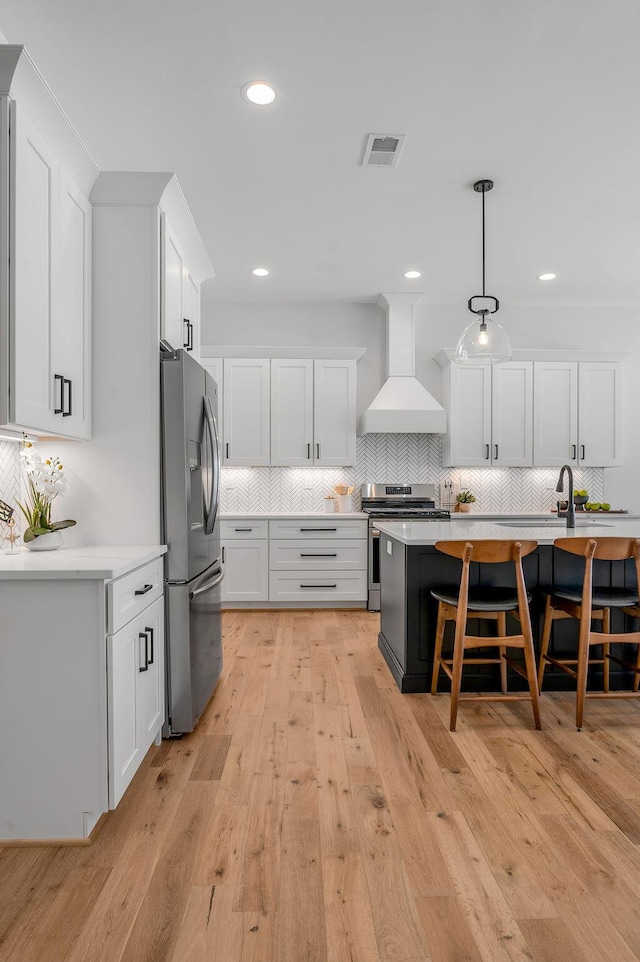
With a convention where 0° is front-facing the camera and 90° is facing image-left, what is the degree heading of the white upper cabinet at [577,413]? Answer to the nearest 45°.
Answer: approximately 0°

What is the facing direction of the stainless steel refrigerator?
to the viewer's right

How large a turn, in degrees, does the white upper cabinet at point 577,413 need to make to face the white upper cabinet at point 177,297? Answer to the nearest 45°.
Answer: approximately 45° to its right

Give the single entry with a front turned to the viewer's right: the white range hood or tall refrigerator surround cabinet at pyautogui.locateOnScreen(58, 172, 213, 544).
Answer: the tall refrigerator surround cabinet

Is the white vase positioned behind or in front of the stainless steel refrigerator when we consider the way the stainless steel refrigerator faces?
behind

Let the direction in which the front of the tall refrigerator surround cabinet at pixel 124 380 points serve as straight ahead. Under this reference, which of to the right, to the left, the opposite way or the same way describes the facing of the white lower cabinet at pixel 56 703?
the same way

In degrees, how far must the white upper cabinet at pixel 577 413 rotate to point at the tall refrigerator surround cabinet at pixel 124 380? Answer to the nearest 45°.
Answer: approximately 45° to its right

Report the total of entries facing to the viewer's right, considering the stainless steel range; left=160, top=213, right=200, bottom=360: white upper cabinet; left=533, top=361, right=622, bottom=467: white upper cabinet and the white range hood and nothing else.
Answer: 1

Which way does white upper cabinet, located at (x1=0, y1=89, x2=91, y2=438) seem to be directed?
to the viewer's right

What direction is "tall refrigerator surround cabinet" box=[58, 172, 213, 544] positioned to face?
to the viewer's right

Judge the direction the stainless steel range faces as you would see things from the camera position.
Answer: facing the viewer

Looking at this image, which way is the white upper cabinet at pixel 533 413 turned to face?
toward the camera

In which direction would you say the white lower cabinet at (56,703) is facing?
to the viewer's right

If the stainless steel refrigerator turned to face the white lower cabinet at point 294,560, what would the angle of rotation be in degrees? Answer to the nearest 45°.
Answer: approximately 90° to its left

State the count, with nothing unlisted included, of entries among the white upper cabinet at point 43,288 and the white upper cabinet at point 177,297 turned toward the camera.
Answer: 0

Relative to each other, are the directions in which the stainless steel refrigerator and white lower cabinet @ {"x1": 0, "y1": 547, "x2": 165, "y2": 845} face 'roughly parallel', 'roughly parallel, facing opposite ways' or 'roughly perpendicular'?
roughly parallel
